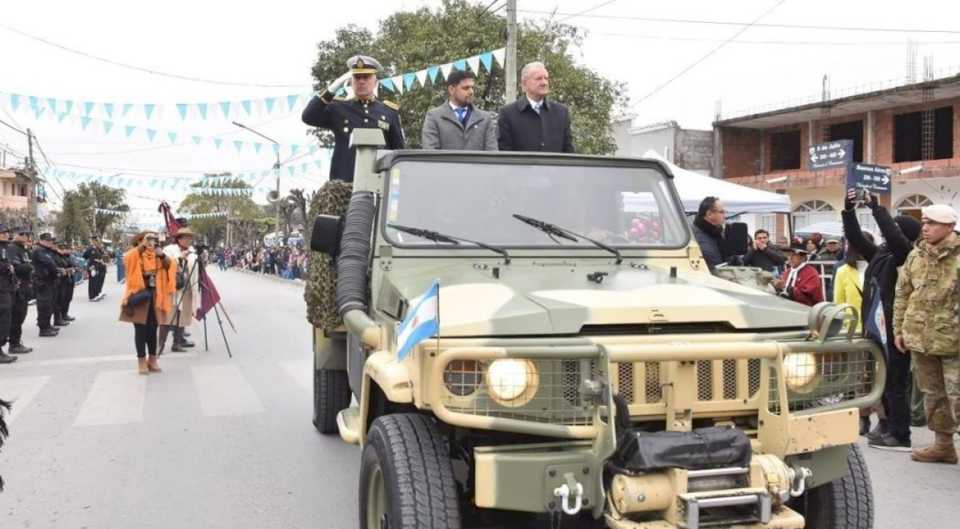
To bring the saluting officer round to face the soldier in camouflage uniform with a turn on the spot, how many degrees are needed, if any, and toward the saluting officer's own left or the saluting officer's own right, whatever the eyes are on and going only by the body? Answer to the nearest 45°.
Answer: approximately 90° to the saluting officer's own left

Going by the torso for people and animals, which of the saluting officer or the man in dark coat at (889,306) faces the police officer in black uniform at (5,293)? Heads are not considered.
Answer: the man in dark coat

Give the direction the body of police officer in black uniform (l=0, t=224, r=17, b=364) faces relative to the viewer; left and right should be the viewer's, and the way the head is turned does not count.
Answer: facing to the right of the viewer

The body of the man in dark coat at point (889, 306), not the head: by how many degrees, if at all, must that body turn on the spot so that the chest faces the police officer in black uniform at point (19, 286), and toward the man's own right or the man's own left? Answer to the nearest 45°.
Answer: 0° — they already face them

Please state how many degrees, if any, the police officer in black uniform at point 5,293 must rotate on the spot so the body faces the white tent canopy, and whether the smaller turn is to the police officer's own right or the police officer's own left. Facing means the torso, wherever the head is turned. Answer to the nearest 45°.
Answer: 0° — they already face it

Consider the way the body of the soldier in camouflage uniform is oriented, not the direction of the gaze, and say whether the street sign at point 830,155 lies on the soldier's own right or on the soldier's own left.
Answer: on the soldier's own right

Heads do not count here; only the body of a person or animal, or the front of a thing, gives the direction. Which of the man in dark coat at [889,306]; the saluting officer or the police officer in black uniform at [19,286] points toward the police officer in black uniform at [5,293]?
the man in dark coat

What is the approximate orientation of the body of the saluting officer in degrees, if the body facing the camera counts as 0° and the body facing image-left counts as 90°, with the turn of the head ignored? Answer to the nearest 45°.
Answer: approximately 0°

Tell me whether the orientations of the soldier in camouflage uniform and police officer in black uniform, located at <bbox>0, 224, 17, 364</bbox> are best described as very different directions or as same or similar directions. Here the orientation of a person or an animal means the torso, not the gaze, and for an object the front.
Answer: very different directions

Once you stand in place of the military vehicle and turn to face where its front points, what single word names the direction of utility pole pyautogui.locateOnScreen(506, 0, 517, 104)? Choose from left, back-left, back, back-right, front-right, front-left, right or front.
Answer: back-left
